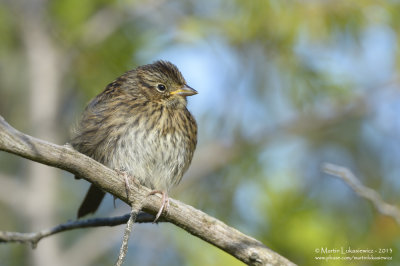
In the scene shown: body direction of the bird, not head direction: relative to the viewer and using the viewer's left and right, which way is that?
facing the viewer and to the right of the viewer
